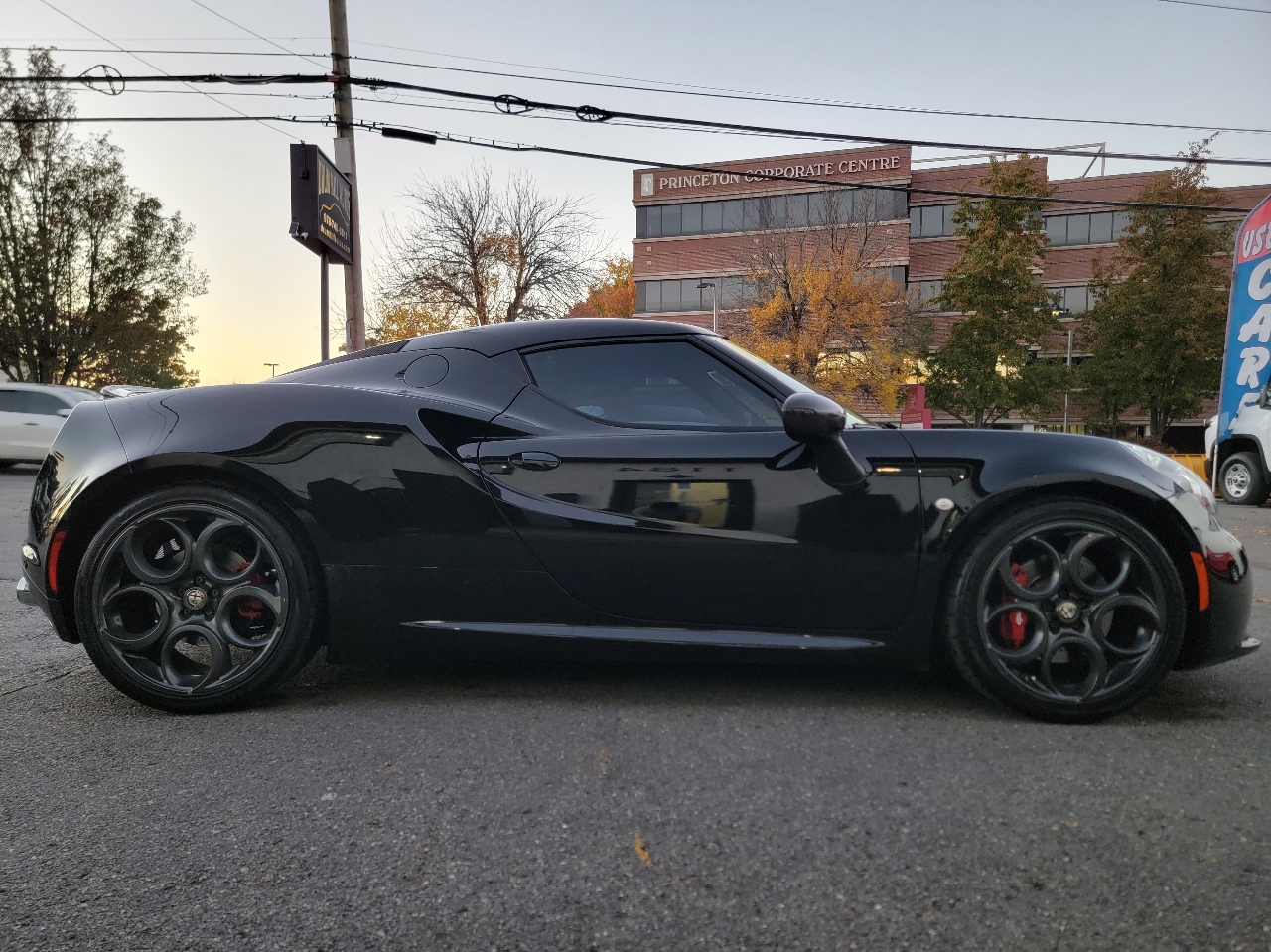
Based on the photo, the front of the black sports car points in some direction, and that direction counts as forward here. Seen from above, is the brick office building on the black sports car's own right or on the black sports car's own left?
on the black sports car's own left

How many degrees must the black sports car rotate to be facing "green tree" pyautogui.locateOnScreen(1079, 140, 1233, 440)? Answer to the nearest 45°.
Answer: approximately 45° to its left

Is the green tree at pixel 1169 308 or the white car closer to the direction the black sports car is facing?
the green tree

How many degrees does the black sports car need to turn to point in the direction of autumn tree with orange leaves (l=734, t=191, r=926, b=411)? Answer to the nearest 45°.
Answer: approximately 90° to its left

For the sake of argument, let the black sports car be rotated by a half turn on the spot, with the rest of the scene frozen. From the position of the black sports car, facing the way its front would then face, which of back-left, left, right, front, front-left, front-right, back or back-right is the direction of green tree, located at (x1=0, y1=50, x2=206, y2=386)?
front-right

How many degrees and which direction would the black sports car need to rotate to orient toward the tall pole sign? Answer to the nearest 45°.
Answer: approximately 135° to its left

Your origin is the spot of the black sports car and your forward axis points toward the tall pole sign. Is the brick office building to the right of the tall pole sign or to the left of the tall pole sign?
right

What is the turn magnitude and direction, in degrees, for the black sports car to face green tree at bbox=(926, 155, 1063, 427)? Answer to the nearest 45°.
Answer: approximately 45° to its left

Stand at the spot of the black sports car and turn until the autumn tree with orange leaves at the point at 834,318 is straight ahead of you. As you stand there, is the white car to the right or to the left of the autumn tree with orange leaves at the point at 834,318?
left

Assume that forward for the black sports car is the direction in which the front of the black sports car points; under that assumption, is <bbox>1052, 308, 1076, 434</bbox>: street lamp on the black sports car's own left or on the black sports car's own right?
on the black sports car's own left

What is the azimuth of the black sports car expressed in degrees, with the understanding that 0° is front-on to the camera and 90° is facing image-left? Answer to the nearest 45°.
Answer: approximately 270°

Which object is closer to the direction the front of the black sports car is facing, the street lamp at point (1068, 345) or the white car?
the street lamp

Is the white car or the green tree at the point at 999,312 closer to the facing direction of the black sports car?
the green tree
